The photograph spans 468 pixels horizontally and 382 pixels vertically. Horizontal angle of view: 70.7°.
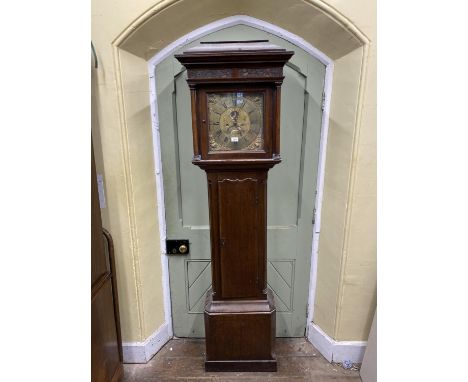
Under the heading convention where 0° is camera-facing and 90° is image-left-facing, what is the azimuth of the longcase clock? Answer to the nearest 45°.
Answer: approximately 0°

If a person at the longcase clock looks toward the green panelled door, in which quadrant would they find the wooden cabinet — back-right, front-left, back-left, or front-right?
back-left

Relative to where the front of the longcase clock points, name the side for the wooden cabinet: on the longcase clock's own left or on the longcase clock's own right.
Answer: on the longcase clock's own right
